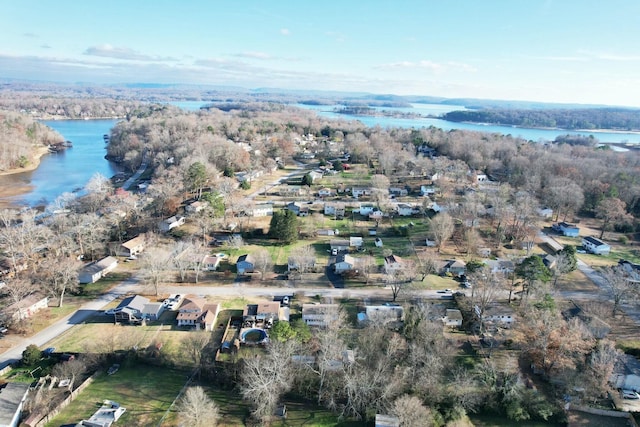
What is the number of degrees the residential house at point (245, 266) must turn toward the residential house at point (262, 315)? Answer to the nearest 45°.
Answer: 0° — it already faces it

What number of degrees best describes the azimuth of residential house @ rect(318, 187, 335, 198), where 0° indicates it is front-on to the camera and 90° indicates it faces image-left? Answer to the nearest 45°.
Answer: approximately 0°

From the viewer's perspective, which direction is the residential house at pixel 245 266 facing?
toward the camera

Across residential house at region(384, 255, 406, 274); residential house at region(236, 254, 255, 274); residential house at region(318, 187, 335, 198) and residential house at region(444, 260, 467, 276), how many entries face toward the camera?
4

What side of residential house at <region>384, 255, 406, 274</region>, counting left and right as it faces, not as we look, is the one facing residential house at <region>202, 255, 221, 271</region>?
right

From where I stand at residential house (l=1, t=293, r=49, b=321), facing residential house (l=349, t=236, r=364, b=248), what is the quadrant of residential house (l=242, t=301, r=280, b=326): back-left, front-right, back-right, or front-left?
front-right

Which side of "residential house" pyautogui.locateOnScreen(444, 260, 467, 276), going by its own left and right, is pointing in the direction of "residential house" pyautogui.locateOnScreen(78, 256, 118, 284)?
right

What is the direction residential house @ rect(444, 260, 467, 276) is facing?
toward the camera

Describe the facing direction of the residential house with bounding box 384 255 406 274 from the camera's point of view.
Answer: facing the viewer

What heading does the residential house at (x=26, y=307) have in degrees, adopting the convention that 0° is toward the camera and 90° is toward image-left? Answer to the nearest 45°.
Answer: approximately 315°

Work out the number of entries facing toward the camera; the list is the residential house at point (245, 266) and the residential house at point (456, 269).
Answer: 2

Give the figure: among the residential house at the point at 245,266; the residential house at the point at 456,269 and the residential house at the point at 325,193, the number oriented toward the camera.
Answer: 3

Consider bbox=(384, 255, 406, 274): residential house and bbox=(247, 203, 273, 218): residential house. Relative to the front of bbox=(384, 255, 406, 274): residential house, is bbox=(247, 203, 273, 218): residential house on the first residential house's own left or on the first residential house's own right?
on the first residential house's own right

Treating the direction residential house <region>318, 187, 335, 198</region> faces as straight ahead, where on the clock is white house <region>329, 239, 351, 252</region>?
The white house is roughly at 12 o'clock from the residential house.
